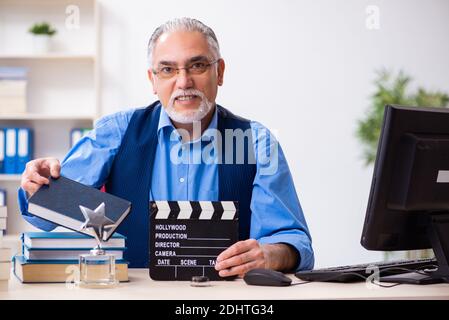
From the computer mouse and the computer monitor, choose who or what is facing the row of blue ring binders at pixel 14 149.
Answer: the computer monitor

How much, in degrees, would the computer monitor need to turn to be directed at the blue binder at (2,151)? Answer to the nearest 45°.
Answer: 0° — it already faces it

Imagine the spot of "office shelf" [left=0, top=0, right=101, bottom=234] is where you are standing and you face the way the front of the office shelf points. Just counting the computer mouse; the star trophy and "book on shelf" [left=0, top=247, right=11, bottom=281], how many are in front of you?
3

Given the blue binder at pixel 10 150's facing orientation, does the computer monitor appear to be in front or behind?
in front

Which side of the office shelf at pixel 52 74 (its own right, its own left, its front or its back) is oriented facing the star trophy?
front

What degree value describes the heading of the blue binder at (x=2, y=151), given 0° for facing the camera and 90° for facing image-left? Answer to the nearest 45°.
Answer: approximately 0°

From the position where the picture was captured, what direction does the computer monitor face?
facing away from the viewer and to the left of the viewer

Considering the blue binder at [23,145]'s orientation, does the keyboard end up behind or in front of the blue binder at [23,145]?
in front

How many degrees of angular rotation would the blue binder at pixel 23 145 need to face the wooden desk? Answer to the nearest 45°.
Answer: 0° — it already faces it
